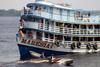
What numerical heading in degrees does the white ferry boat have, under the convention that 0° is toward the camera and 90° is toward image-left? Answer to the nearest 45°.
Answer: approximately 45°
